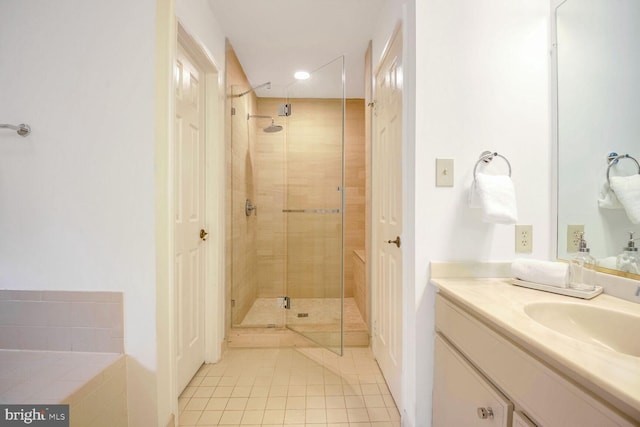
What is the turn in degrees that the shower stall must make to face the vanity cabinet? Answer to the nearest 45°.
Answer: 0° — it already faces it

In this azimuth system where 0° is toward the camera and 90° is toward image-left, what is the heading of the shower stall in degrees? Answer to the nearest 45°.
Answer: approximately 0°
